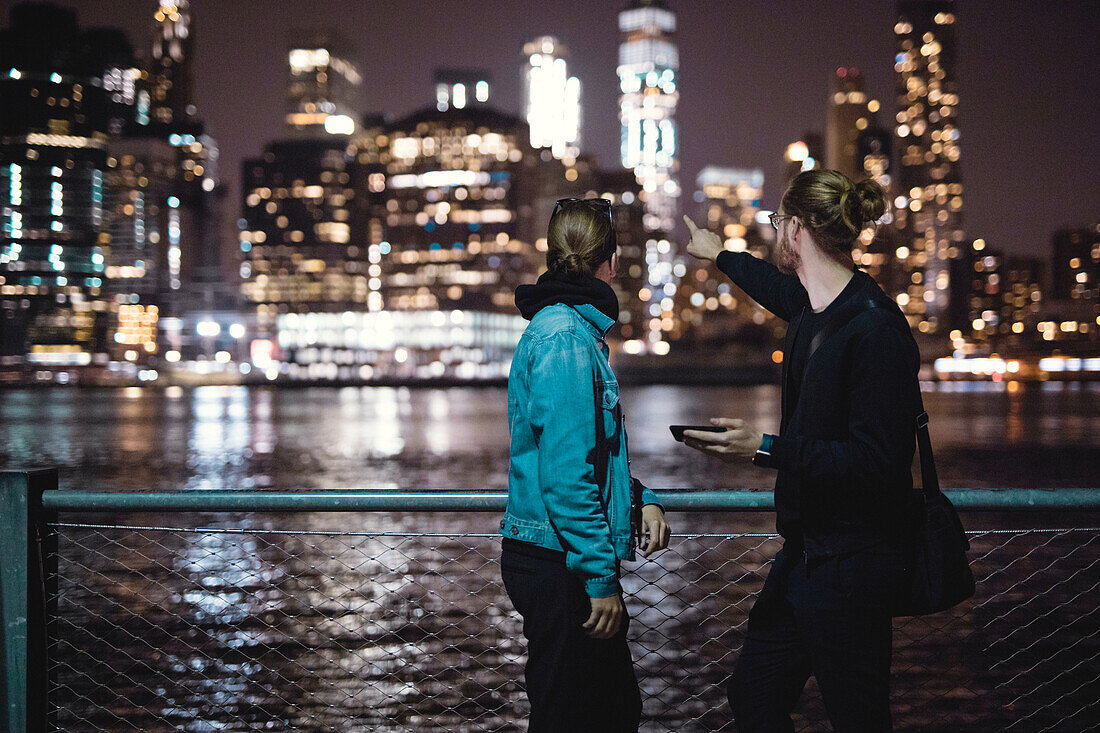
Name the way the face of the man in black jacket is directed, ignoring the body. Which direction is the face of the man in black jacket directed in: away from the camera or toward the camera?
away from the camera

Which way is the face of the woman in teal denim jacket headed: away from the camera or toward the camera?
away from the camera

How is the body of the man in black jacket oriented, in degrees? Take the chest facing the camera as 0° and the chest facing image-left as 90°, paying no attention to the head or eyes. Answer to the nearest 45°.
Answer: approximately 90°

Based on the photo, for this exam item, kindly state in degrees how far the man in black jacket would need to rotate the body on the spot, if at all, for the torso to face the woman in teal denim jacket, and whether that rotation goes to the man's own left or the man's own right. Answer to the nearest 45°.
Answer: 0° — they already face them

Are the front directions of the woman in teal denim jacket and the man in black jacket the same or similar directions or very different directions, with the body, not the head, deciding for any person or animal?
very different directions

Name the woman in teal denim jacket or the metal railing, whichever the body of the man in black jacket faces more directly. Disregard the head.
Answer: the woman in teal denim jacket
